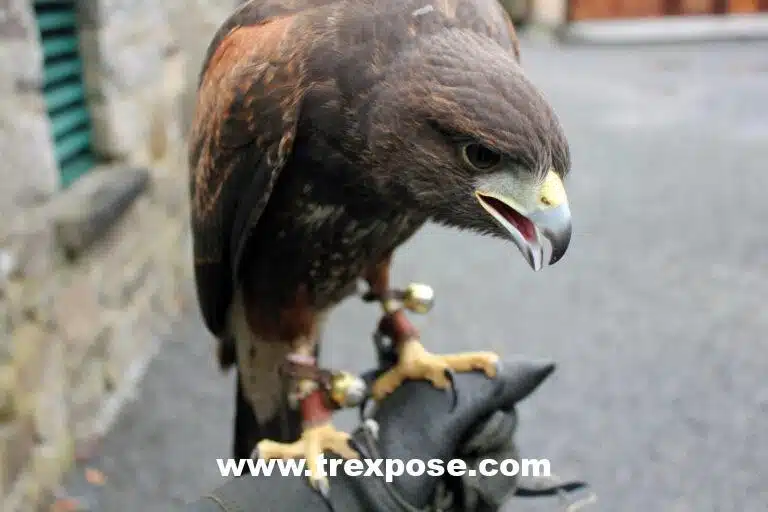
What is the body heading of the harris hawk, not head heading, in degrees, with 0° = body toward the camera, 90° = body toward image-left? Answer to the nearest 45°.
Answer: approximately 315°

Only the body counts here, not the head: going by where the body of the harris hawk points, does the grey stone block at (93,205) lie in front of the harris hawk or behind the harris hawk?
behind

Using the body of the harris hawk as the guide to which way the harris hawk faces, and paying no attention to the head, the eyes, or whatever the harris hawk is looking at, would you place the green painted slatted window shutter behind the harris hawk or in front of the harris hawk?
behind

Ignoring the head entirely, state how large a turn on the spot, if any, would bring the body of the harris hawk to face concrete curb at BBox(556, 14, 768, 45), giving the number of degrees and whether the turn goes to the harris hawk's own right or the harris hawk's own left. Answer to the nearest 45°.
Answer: approximately 135° to the harris hawk's own left
